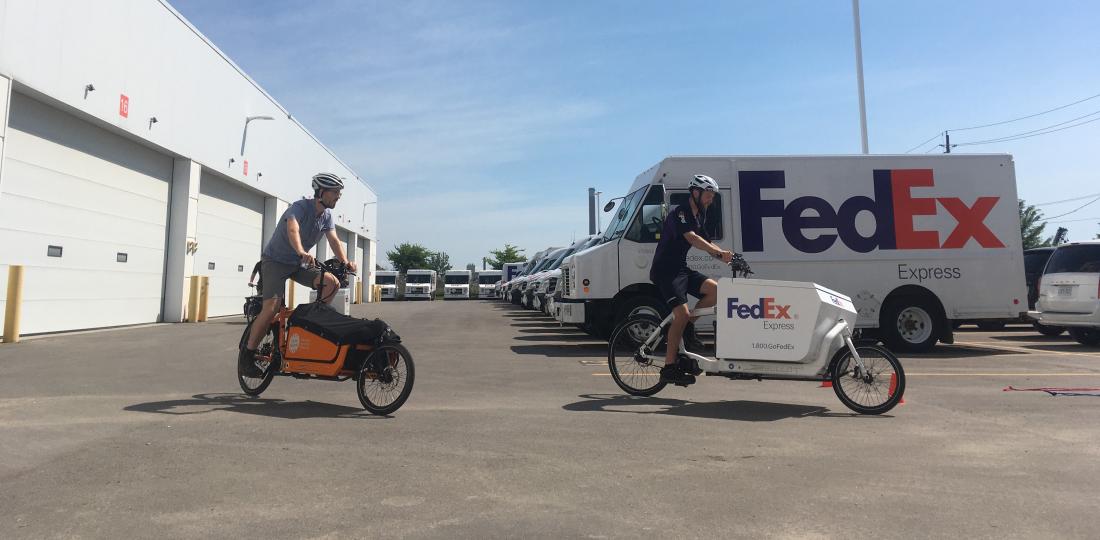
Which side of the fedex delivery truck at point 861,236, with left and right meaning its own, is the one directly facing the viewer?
left

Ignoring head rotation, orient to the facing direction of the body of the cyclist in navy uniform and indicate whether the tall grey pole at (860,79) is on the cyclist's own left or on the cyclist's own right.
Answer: on the cyclist's own left

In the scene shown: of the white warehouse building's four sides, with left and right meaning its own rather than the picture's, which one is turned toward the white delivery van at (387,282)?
left

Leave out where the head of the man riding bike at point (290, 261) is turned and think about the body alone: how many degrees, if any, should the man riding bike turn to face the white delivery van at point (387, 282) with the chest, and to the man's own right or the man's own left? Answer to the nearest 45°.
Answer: approximately 135° to the man's own left

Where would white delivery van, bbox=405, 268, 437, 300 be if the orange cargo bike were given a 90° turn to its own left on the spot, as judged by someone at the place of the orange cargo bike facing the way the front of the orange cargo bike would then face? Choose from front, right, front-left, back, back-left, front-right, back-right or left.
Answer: front-left

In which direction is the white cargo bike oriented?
to the viewer's right

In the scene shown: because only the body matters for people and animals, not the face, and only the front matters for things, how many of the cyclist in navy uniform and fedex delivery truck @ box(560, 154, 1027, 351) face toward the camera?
0

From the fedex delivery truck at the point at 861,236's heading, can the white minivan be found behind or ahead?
behind

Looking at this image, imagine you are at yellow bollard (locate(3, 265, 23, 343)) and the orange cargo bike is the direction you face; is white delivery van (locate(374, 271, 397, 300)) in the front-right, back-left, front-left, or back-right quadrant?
back-left

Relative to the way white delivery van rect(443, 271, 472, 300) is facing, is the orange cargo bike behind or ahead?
ahead

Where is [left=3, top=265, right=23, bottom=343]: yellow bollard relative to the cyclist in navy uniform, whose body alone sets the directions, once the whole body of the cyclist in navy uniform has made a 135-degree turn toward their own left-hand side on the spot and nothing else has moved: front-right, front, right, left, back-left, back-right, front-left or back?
front-left
